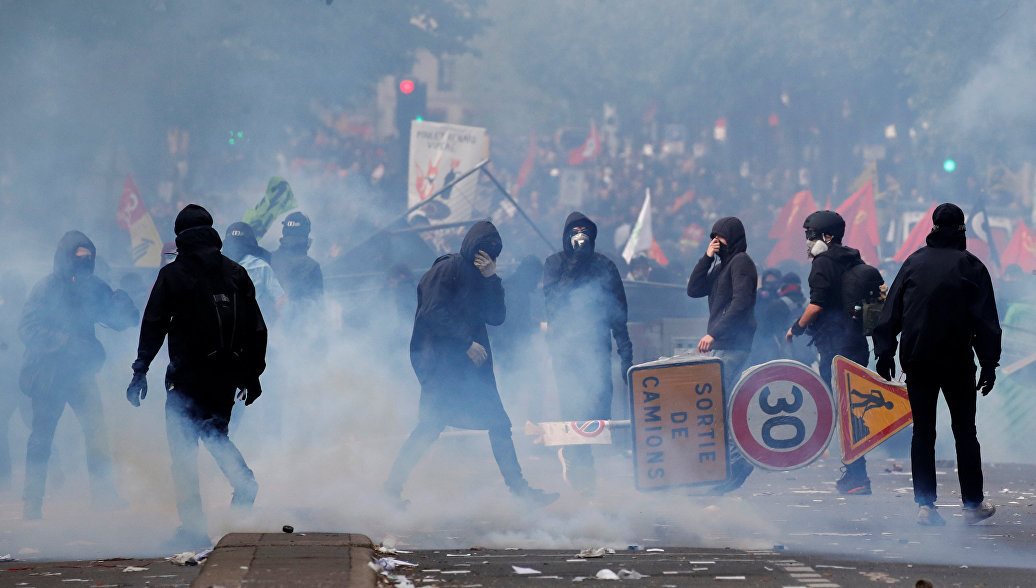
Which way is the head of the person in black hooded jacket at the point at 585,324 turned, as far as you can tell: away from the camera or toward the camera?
toward the camera

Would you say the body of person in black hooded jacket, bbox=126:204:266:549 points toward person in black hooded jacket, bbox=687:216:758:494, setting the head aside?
no

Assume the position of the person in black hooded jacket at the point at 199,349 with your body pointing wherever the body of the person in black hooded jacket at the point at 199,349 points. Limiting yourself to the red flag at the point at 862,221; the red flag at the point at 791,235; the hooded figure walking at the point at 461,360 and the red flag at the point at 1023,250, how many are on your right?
4

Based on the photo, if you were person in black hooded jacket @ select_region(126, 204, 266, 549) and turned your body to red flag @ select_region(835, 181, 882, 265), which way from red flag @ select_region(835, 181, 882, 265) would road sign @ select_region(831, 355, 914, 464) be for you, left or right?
right

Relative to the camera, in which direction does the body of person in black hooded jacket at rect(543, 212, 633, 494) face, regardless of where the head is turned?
toward the camera

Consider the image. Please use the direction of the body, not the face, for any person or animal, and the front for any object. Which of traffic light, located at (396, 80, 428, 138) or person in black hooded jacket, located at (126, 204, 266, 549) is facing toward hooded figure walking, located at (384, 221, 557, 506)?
the traffic light

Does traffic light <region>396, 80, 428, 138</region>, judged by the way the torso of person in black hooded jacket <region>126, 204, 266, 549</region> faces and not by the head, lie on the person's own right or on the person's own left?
on the person's own right

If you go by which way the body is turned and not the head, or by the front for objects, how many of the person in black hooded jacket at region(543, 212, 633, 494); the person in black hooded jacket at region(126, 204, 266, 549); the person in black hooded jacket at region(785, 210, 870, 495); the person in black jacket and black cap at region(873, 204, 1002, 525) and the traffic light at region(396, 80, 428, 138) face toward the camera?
2

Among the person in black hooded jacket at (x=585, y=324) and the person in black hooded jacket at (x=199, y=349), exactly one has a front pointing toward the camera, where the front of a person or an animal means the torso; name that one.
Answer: the person in black hooded jacket at (x=585, y=324)

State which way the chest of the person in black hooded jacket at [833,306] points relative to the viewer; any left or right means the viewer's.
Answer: facing to the left of the viewer

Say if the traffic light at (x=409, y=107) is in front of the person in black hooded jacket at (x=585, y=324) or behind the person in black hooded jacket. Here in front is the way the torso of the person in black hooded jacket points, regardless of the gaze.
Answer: behind

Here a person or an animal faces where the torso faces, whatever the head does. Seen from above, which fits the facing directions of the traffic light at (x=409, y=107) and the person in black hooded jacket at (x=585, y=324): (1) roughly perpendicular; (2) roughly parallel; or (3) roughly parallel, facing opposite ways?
roughly parallel

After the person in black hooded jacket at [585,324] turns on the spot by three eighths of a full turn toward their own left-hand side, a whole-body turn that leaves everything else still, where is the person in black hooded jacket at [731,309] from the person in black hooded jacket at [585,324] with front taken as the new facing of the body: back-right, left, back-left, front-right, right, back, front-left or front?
right

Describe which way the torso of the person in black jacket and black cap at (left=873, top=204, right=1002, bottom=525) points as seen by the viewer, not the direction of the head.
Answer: away from the camera

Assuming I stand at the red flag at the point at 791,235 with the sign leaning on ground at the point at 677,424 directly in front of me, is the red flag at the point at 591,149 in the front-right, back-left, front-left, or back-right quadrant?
back-right

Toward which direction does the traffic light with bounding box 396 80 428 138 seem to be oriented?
toward the camera

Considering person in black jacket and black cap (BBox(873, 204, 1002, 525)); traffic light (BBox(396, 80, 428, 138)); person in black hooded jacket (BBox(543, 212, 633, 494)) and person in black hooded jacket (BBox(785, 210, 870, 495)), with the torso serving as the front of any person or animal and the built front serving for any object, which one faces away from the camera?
person in black jacket and black cap (BBox(873, 204, 1002, 525))
